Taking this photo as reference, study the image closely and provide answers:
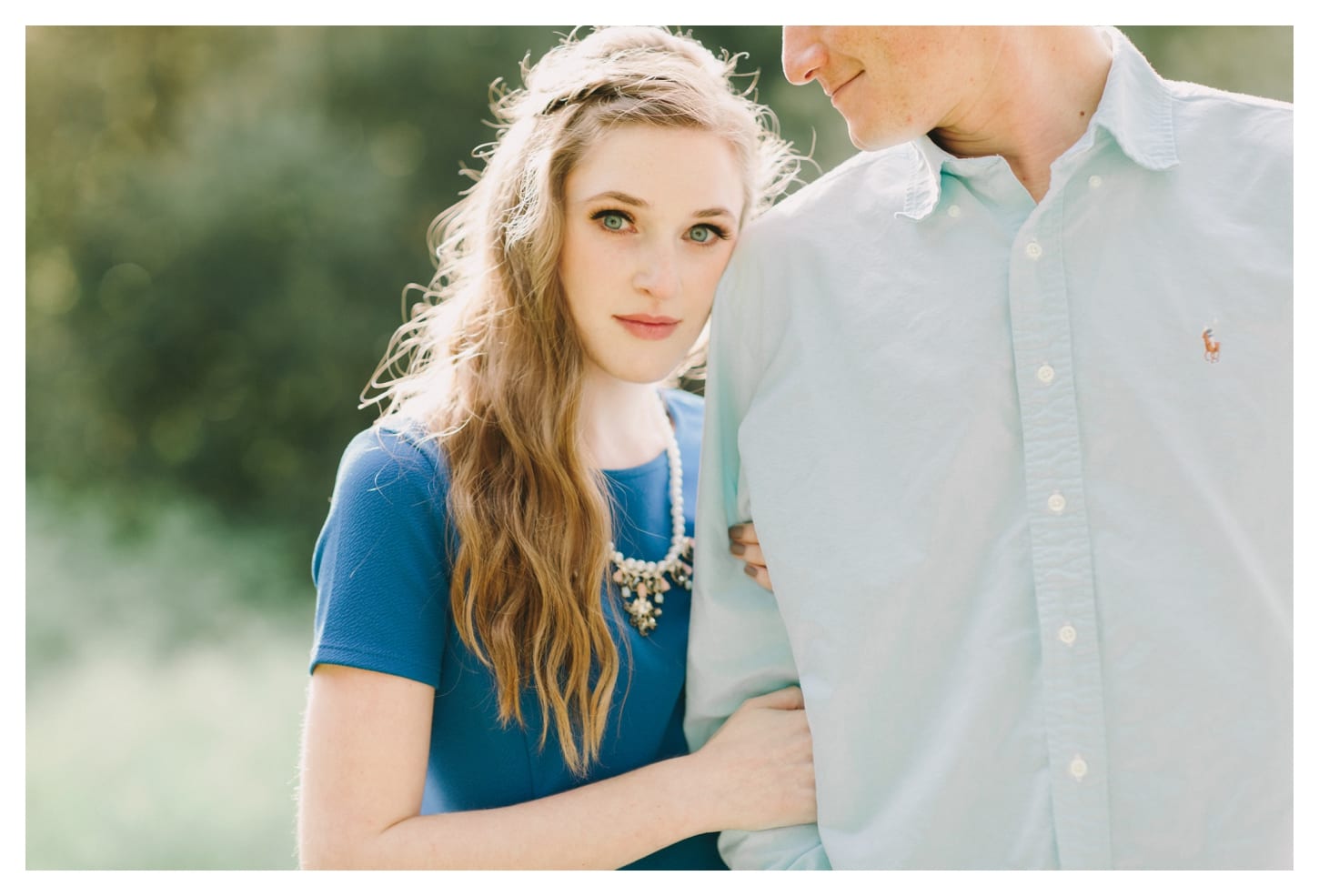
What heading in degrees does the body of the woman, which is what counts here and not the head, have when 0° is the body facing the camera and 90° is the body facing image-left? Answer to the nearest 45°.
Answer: approximately 315°

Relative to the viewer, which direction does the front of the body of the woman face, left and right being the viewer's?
facing the viewer and to the right of the viewer
